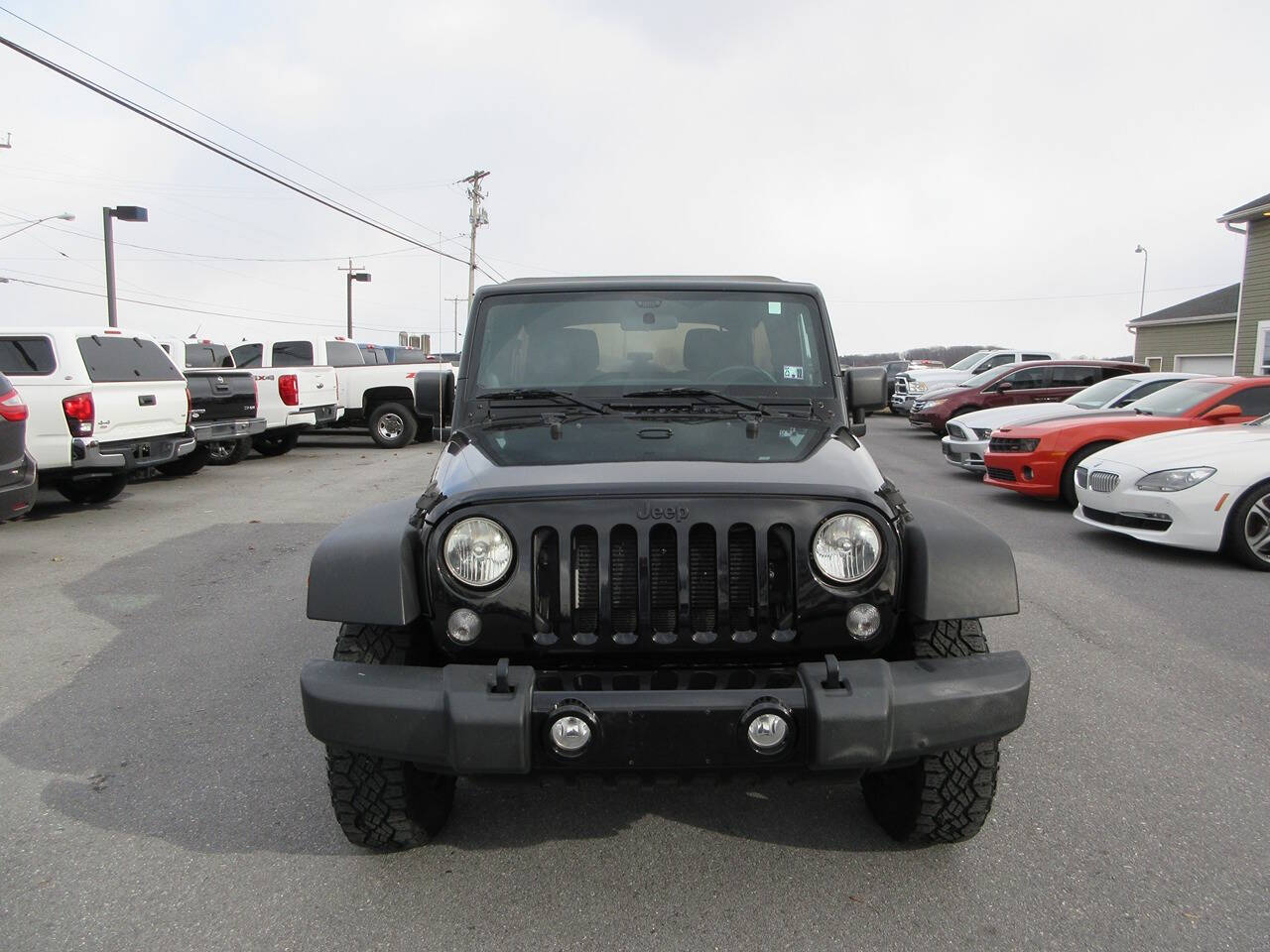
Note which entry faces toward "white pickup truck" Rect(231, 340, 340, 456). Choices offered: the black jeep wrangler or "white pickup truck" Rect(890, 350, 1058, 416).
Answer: "white pickup truck" Rect(890, 350, 1058, 416)

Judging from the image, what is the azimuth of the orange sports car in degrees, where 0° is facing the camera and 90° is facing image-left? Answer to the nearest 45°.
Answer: approximately 45°

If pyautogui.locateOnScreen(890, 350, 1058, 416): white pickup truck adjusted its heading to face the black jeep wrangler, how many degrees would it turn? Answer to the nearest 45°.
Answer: approximately 45° to its left

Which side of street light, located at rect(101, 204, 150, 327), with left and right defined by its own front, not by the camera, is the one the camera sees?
right

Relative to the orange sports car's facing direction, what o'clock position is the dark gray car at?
The dark gray car is roughly at 12 o'clock from the orange sports car.

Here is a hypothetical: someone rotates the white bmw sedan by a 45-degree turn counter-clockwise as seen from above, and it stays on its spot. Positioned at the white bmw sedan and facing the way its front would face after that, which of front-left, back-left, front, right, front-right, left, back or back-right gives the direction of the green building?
back

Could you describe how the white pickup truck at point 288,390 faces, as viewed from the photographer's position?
facing away from the viewer and to the left of the viewer

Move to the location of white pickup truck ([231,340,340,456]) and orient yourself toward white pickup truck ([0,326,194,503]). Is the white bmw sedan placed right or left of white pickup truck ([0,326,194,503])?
left
